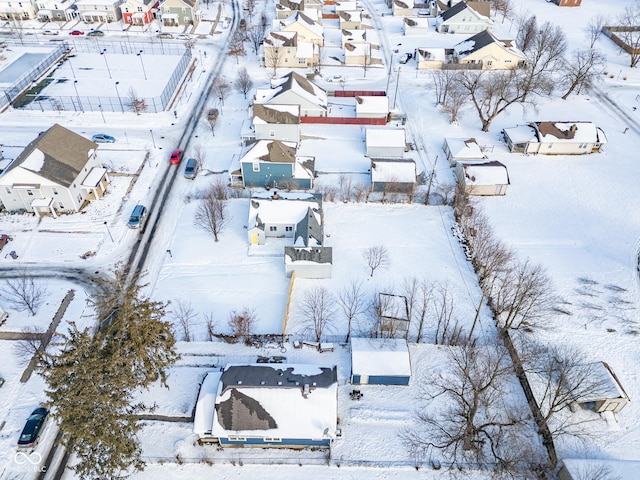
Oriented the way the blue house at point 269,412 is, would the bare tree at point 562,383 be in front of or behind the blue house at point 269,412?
behind

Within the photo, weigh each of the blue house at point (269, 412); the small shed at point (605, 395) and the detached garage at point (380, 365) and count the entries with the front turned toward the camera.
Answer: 2

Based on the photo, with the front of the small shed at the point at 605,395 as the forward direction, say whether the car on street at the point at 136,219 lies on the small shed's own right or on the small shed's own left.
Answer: on the small shed's own right

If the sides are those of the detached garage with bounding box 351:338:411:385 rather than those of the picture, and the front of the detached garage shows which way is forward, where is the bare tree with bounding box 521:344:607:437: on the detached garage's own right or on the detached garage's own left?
on the detached garage's own left

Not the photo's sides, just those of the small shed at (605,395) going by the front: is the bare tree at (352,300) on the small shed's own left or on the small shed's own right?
on the small shed's own right

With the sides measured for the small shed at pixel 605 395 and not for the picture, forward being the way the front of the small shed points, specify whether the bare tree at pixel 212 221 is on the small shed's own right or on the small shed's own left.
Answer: on the small shed's own right

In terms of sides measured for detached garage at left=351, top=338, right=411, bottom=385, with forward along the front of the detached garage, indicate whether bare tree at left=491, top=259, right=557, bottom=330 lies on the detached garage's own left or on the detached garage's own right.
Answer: on the detached garage's own left

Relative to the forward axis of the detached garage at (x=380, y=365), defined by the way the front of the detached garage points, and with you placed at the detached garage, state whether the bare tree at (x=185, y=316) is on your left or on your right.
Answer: on your right
